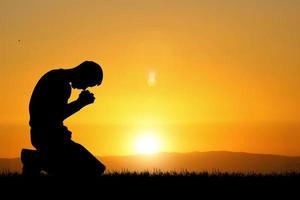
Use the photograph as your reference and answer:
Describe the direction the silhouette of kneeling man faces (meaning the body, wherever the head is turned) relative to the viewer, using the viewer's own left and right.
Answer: facing to the right of the viewer
